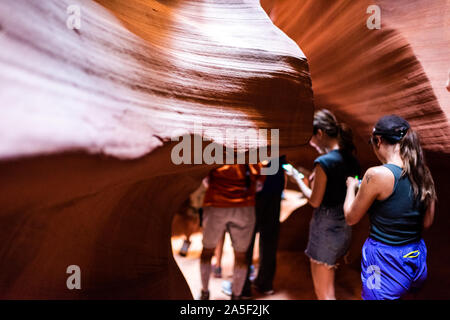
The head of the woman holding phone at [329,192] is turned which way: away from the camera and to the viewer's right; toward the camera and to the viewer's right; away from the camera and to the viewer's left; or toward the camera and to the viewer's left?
away from the camera and to the viewer's left

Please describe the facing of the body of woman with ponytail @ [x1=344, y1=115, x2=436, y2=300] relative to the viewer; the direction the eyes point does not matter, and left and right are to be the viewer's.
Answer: facing away from the viewer and to the left of the viewer

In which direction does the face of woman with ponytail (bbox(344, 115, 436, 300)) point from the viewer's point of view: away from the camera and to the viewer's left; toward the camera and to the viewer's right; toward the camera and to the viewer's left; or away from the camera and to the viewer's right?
away from the camera and to the viewer's left
